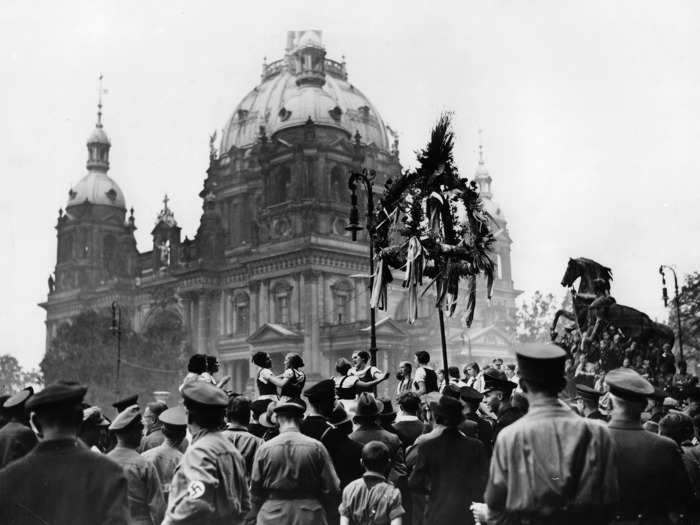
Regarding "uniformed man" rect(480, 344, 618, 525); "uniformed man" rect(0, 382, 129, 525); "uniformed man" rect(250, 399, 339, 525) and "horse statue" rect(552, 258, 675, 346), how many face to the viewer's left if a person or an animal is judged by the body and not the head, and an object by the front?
1

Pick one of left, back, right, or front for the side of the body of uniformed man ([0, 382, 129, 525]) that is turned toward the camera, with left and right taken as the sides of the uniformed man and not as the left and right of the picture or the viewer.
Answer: back

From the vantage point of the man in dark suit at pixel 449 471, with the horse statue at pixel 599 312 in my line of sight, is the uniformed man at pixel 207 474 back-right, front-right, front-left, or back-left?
back-left

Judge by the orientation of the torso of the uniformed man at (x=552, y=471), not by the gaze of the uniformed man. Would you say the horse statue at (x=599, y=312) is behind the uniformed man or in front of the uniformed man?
in front

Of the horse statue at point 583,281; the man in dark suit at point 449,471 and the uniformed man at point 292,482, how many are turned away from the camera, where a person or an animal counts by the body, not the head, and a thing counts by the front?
2

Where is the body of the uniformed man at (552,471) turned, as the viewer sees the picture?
away from the camera

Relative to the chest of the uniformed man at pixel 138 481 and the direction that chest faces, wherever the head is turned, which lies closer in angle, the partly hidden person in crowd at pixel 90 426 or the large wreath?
the large wreath

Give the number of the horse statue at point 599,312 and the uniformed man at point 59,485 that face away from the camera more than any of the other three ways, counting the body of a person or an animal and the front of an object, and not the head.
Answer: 1

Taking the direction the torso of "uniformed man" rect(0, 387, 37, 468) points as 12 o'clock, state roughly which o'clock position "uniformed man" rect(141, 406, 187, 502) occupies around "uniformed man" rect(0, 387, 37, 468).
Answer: "uniformed man" rect(141, 406, 187, 502) is roughly at 2 o'clock from "uniformed man" rect(0, 387, 37, 468).

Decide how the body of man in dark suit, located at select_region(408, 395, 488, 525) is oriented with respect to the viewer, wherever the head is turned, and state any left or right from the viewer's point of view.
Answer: facing away from the viewer

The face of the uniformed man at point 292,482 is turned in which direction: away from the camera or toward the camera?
away from the camera

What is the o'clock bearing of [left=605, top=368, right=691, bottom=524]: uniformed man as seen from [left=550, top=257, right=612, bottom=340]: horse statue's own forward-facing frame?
The uniformed man is roughly at 9 o'clock from the horse statue.

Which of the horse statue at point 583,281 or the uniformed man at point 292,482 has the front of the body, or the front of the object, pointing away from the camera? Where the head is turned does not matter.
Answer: the uniformed man

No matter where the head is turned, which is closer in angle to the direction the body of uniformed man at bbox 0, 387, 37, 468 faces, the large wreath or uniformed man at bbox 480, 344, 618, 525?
the large wreath

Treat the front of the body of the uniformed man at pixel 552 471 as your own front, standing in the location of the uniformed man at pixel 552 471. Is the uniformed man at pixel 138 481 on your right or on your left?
on your left

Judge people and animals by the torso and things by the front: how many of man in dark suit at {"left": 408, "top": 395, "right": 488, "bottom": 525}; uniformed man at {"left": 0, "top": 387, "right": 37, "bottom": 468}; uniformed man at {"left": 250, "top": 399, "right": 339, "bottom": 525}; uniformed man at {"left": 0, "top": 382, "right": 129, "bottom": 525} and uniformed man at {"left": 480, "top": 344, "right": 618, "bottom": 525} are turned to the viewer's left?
0

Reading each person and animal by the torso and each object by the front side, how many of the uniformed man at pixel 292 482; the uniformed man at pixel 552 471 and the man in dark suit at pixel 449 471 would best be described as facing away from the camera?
3

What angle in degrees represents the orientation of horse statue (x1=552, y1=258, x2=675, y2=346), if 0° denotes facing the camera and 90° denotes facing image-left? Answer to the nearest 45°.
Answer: approximately 90°
